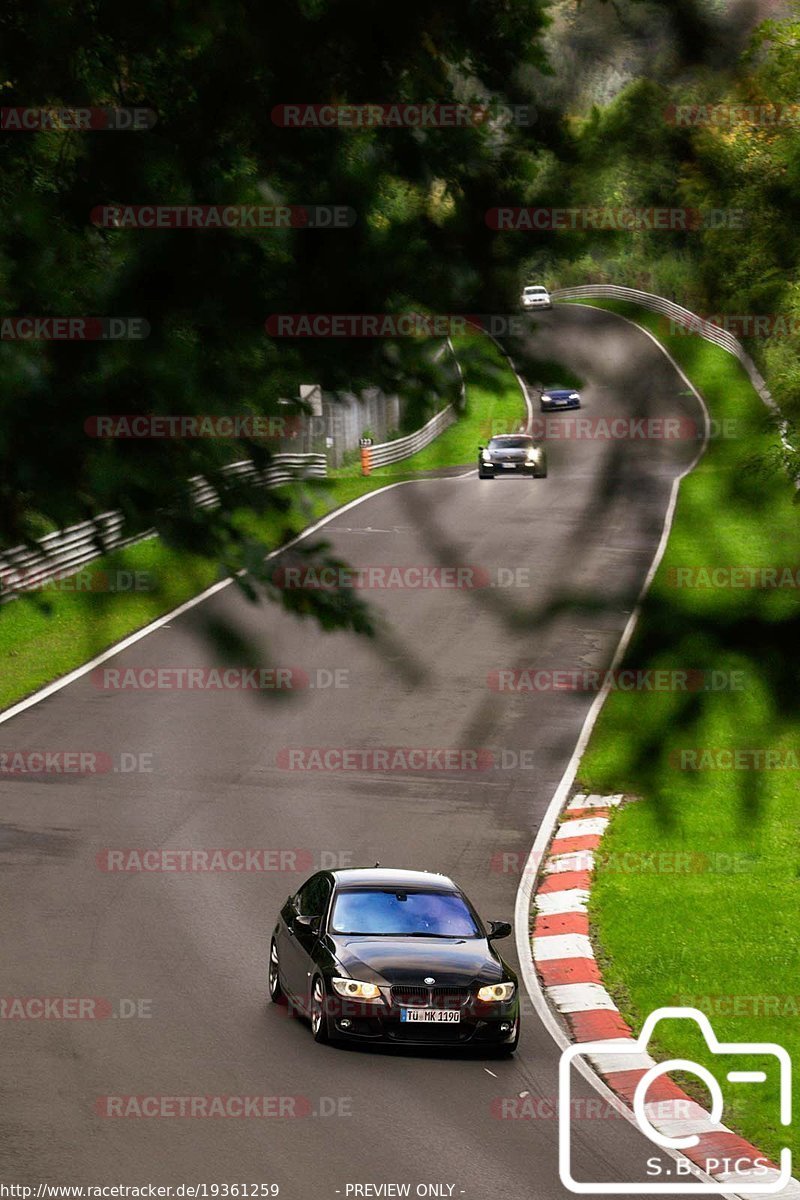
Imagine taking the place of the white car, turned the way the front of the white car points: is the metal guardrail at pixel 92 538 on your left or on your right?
on your right

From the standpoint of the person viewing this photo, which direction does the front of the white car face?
facing the viewer
